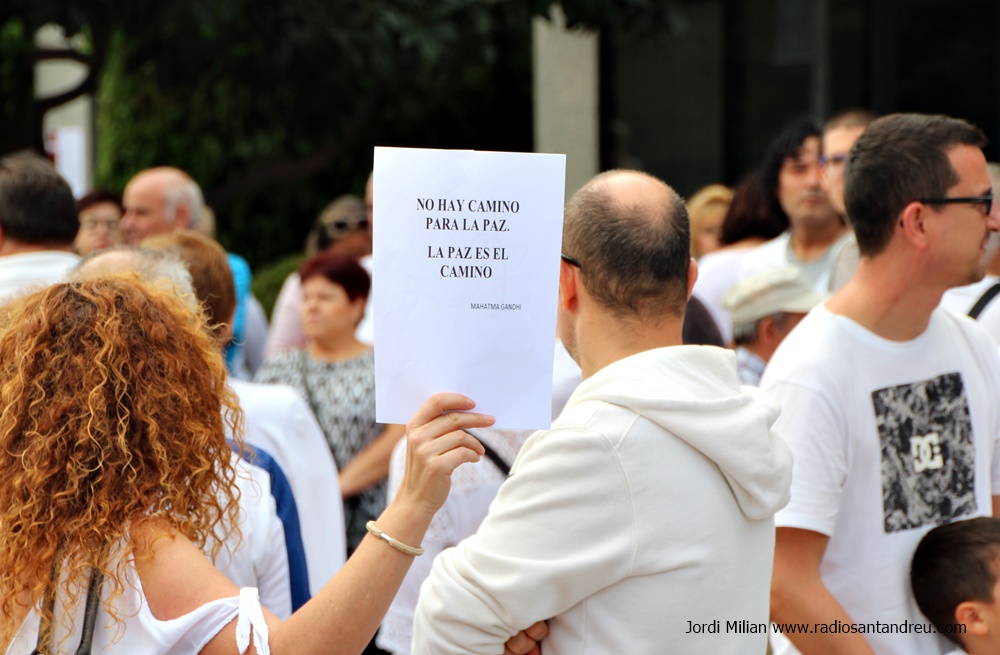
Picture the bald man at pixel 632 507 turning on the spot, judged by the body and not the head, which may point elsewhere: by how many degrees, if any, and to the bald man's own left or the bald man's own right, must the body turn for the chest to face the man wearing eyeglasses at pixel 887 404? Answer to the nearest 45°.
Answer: approximately 90° to the bald man's own right

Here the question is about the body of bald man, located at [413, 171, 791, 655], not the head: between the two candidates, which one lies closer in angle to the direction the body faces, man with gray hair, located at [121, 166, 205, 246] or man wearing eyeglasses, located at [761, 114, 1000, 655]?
the man with gray hair

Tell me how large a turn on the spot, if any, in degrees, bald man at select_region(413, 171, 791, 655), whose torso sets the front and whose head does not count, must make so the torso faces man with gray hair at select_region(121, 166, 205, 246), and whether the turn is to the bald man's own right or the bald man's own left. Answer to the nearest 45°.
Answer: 0° — they already face them

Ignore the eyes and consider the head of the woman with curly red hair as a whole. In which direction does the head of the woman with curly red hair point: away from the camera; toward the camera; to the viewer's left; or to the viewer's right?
away from the camera

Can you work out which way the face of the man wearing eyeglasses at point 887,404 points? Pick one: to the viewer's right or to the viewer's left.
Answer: to the viewer's right

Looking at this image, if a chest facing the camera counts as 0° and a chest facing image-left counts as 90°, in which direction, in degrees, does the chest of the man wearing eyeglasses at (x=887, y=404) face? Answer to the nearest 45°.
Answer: approximately 315°

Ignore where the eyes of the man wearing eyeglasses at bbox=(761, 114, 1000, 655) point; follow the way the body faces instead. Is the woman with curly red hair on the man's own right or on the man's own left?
on the man's own right

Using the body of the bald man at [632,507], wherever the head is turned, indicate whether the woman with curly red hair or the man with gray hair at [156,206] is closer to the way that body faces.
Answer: the man with gray hair

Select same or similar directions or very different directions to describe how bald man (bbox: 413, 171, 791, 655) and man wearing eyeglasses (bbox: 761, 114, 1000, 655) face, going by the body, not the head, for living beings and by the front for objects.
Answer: very different directions

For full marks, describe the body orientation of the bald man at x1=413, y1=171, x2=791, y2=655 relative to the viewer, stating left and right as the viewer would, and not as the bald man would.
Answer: facing away from the viewer and to the left of the viewer

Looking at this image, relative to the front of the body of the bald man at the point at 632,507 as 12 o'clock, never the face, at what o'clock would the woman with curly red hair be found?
The woman with curly red hair is roughly at 10 o'clock from the bald man.

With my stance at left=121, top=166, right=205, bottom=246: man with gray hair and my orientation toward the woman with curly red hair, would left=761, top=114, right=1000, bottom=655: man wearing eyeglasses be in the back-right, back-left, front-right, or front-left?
front-left
